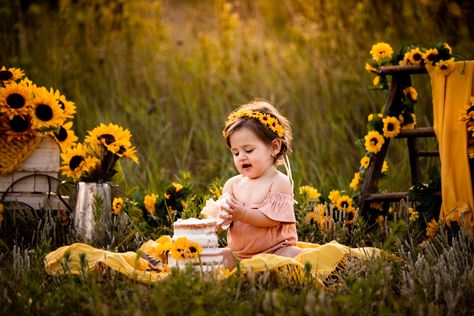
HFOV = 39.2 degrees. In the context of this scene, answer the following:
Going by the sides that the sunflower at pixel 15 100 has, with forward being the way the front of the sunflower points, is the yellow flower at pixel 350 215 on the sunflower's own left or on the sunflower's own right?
on the sunflower's own left

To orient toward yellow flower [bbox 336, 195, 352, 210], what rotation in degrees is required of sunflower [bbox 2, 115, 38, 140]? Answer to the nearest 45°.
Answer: approximately 90° to its left

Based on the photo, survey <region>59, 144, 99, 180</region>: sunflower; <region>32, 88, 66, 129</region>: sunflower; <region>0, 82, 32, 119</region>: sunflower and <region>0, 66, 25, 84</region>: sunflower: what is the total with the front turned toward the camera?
4

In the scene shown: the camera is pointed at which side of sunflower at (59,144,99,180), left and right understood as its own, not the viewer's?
front

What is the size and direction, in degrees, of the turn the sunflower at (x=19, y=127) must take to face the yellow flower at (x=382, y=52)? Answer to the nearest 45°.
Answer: approximately 90° to its left

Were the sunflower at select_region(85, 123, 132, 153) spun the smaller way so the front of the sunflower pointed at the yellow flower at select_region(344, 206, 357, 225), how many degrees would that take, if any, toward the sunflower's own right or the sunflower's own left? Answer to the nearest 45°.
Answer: approximately 90° to the sunflower's own left

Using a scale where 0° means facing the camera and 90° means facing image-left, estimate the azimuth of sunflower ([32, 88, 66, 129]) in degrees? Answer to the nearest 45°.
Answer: approximately 0°

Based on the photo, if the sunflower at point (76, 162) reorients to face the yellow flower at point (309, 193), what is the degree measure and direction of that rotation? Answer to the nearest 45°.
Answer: approximately 90° to its left

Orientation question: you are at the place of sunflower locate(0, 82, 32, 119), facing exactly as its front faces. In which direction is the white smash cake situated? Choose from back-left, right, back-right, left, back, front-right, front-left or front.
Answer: front-left

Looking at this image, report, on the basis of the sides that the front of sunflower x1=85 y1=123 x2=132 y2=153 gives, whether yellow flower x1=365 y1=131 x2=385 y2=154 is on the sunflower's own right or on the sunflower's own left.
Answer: on the sunflower's own left

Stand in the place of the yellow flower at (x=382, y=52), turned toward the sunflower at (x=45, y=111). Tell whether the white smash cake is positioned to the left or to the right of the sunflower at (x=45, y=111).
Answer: left

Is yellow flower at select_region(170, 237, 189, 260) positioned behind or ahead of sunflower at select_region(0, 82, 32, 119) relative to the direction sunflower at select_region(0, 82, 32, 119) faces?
ahead

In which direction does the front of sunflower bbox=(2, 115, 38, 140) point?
toward the camera

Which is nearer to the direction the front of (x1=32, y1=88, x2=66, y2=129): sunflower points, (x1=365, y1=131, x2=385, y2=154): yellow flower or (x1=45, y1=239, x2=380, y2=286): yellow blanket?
the yellow blanket
